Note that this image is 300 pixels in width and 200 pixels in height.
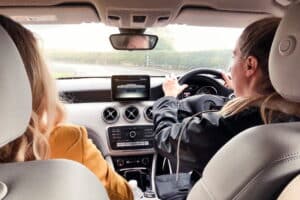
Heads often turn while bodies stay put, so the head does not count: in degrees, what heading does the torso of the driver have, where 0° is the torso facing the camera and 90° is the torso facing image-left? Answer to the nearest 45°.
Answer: approximately 135°

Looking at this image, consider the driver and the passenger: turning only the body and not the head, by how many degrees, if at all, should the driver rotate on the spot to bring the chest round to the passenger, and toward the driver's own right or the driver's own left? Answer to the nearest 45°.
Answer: approximately 90° to the driver's own left

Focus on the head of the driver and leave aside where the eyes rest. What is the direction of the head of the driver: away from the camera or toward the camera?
away from the camera
